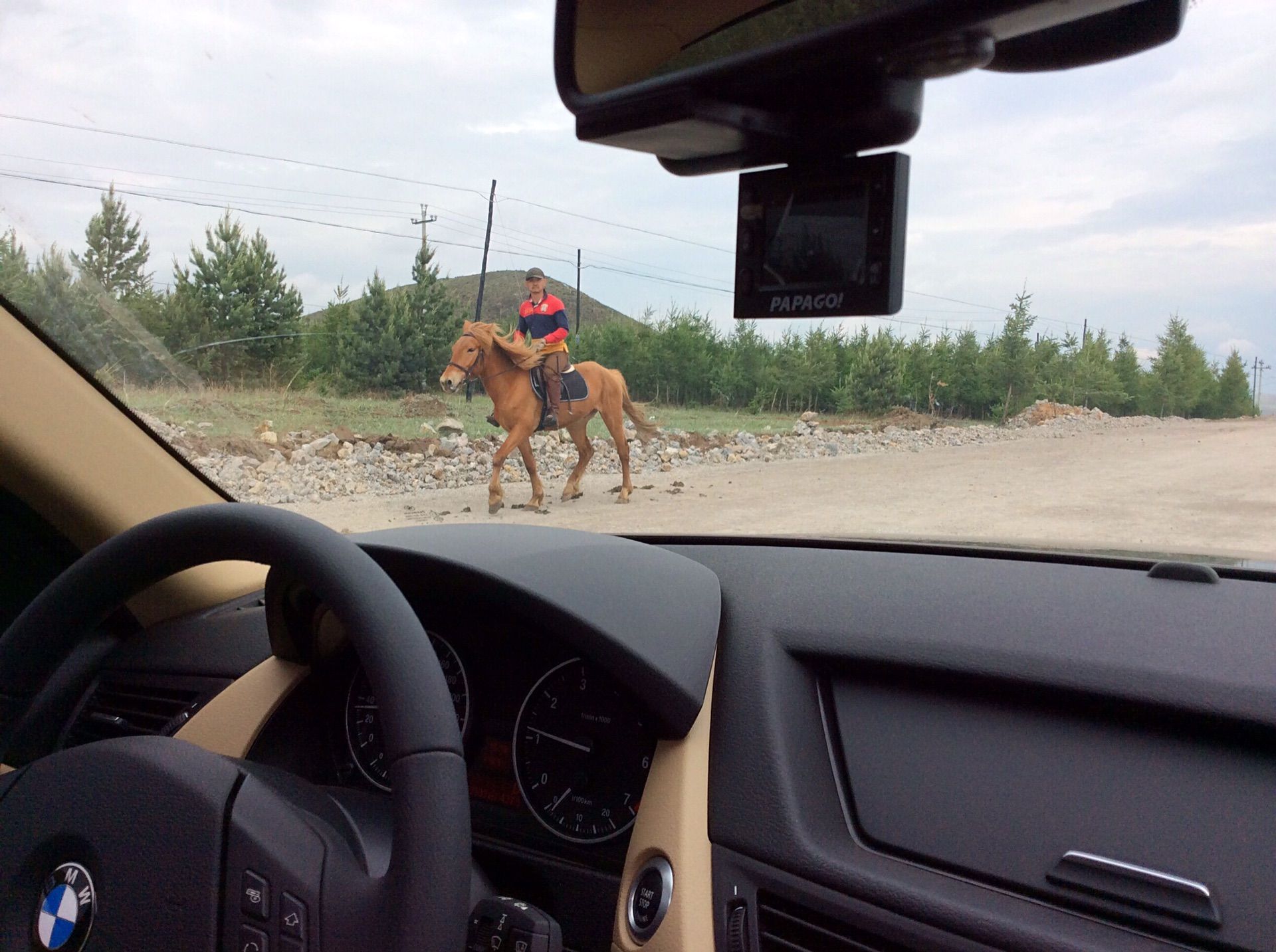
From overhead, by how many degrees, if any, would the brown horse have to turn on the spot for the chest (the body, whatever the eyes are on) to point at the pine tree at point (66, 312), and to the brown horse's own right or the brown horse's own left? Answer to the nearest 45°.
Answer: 0° — it already faces it

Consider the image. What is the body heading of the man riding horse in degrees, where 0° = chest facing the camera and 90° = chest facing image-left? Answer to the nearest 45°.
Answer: approximately 45°

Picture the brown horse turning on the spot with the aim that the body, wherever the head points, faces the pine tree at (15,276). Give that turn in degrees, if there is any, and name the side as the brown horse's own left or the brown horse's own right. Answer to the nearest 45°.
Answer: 0° — it already faces it
